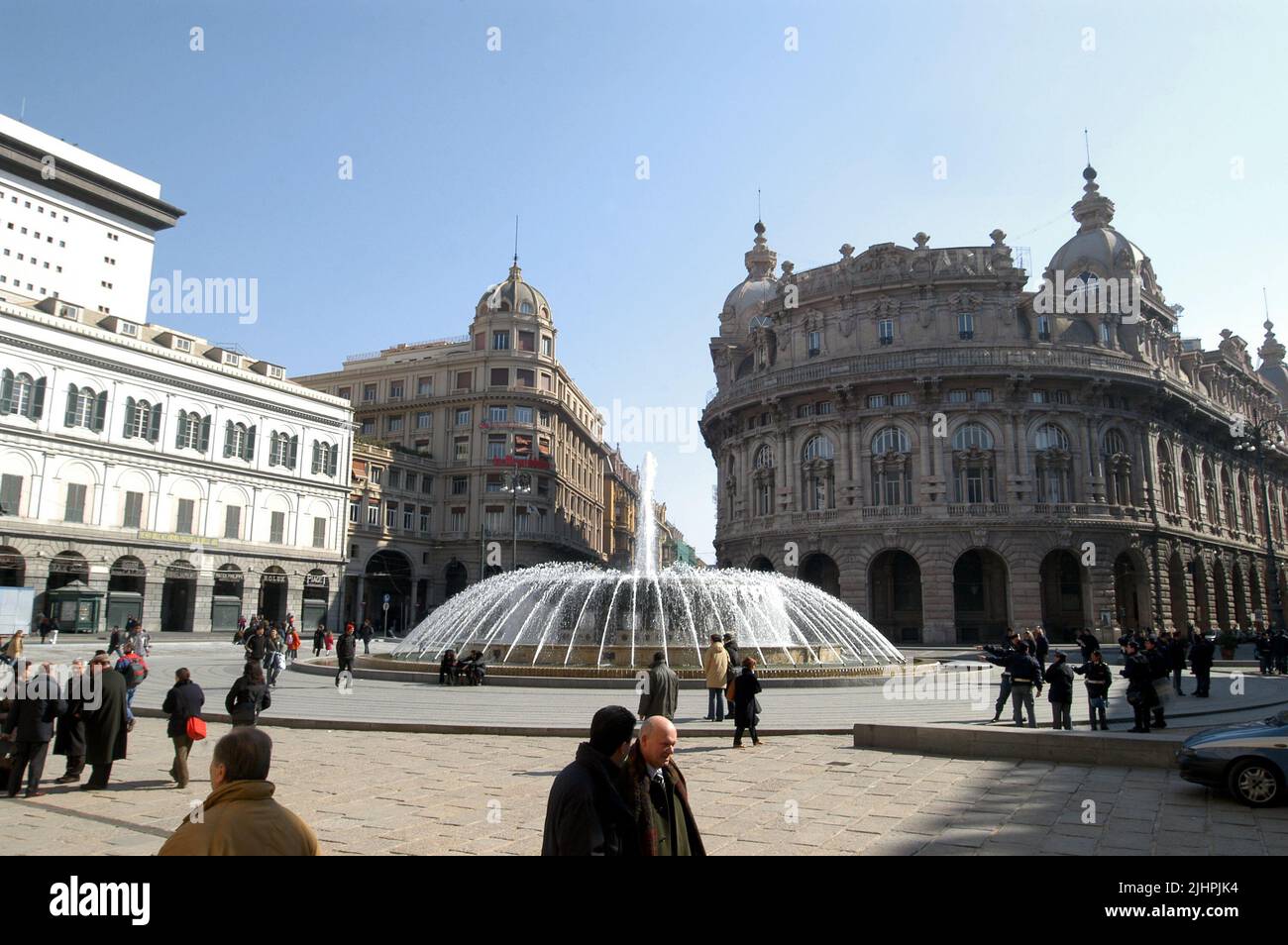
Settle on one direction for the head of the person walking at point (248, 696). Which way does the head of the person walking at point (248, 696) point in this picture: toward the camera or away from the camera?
away from the camera

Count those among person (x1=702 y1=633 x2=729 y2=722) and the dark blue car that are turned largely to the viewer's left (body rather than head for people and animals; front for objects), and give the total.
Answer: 1

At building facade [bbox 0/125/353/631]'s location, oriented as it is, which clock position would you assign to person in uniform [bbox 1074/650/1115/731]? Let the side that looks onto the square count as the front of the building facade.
The person in uniform is roughly at 1 o'clock from the building facade.

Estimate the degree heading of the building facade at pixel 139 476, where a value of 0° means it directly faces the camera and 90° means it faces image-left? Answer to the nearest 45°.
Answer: approximately 315°

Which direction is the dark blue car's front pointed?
to the viewer's left

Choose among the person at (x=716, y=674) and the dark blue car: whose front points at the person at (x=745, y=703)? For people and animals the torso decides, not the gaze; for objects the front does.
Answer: the dark blue car
